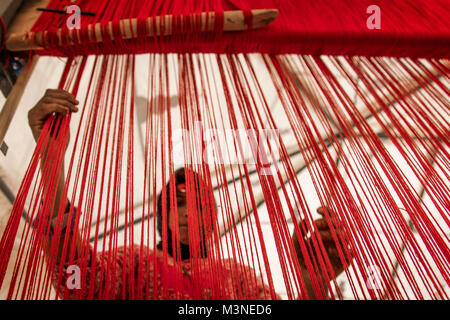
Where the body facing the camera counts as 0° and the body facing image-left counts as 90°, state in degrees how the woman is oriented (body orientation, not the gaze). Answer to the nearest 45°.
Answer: approximately 0°
